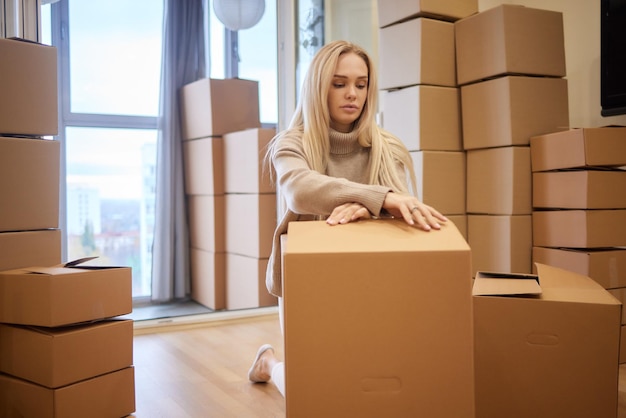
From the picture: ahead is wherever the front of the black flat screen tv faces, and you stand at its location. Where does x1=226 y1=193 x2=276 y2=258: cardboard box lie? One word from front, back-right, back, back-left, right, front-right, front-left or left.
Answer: front-right

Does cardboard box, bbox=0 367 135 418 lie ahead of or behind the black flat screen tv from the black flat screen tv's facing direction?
ahead

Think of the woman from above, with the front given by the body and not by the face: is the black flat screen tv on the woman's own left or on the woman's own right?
on the woman's own left

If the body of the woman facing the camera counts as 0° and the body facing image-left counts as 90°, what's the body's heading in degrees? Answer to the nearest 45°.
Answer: approximately 315°

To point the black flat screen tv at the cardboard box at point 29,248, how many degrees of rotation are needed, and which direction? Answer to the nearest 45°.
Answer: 0° — it already faces it

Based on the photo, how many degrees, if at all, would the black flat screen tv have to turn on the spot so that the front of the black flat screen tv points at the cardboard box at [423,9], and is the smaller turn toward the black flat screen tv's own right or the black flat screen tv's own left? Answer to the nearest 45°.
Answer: approximately 45° to the black flat screen tv's own right

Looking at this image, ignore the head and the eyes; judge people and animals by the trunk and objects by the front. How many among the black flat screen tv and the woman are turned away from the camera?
0

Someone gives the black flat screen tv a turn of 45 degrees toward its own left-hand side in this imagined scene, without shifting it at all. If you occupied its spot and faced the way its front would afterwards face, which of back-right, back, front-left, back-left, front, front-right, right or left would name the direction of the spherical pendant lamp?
right

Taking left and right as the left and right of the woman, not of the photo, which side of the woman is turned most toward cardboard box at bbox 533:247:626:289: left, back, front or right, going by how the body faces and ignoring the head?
left

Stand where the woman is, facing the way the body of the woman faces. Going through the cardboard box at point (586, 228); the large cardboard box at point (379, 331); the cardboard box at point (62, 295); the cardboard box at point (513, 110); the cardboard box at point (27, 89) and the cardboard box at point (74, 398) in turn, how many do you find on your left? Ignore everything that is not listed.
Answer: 2

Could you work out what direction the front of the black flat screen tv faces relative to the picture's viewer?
facing the viewer and to the left of the viewer

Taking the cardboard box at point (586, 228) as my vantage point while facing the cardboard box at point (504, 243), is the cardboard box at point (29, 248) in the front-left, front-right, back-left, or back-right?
front-left

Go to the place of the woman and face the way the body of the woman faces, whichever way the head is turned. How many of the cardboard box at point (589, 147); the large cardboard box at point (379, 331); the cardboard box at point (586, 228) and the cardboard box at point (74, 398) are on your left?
2

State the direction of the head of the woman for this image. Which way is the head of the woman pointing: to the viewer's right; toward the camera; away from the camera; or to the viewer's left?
toward the camera

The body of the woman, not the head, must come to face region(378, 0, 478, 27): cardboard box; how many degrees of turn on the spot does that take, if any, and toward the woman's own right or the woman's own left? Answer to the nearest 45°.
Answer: approximately 135° to the woman's own left

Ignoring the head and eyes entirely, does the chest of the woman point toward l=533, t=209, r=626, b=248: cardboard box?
no

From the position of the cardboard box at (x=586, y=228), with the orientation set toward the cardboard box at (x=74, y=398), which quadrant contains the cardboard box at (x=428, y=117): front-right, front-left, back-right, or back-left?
front-right
